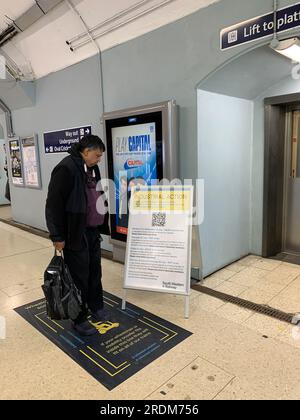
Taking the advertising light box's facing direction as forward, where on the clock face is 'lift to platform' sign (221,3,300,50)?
The 'lift to platform' sign is roughly at 9 o'clock from the advertising light box.

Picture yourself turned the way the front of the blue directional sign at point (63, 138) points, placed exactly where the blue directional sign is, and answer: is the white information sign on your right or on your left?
on your left

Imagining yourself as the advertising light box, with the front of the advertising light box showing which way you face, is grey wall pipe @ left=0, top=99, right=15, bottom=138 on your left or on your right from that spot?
on your right

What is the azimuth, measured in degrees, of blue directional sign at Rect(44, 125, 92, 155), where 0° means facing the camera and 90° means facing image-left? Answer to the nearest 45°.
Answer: approximately 45°

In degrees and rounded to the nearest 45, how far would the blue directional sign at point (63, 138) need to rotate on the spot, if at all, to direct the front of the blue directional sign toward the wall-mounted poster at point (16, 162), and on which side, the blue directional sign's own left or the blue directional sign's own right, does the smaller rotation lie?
approximately 90° to the blue directional sign's own right

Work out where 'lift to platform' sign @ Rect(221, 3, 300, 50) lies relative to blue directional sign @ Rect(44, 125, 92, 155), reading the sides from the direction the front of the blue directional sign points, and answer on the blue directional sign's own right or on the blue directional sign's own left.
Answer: on the blue directional sign's own left

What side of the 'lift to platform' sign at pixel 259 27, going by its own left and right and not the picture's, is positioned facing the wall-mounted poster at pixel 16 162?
right

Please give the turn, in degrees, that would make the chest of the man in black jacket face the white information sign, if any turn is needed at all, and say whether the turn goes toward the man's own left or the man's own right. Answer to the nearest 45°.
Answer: approximately 45° to the man's own left

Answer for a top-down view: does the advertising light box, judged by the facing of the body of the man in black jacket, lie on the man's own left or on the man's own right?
on the man's own left
